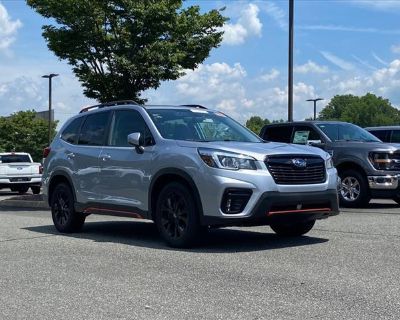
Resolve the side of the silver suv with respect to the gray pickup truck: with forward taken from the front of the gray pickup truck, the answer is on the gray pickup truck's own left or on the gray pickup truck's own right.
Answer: on the gray pickup truck's own right

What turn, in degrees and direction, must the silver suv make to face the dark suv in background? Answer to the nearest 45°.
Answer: approximately 90° to its left

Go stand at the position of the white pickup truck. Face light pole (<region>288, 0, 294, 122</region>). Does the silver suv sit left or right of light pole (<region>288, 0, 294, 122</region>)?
right

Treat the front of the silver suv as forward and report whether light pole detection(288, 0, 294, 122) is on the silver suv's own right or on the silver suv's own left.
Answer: on the silver suv's own left

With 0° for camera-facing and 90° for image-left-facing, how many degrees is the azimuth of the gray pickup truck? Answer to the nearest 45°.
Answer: approximately 315°

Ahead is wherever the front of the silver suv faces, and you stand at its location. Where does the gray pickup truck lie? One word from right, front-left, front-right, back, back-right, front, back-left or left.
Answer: left
